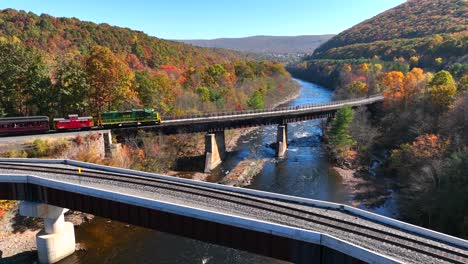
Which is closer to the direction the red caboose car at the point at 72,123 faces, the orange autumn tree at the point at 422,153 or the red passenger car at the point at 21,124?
the orange autumn tree

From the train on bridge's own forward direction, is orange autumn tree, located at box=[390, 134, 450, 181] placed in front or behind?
in front

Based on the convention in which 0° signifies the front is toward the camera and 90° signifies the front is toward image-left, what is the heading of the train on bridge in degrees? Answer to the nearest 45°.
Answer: approximately 270°

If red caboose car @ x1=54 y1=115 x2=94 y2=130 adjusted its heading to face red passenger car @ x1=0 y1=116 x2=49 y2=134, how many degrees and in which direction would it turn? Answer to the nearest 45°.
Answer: approximately 180°

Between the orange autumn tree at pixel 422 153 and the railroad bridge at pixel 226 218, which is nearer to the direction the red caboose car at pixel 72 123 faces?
the orange autumn tree

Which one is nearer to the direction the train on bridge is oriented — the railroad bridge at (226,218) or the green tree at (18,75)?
the railroad bridge

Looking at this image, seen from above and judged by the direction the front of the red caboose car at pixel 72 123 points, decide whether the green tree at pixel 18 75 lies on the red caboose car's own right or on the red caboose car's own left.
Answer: on the red caboose car's own left

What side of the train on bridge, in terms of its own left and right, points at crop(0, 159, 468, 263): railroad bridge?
right

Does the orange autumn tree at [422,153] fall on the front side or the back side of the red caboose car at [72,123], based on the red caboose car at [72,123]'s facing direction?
on the front side

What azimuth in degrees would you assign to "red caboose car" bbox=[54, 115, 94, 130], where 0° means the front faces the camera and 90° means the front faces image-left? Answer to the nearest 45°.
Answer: approximately 270°
